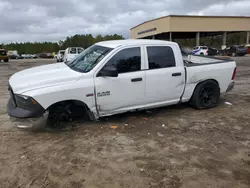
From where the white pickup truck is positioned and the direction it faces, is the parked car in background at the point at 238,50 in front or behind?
behind

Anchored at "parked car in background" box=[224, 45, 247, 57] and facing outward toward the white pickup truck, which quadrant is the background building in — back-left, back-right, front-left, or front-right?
back-right

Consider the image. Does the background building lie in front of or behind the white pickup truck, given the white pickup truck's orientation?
behind

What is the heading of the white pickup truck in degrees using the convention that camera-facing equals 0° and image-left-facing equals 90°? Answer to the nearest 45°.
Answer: approximately 45°
